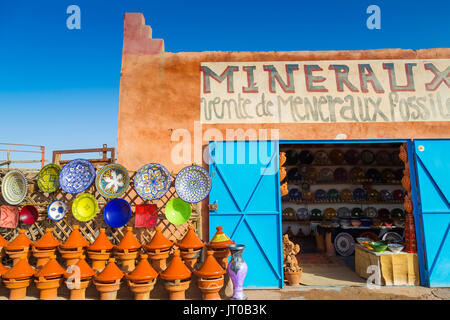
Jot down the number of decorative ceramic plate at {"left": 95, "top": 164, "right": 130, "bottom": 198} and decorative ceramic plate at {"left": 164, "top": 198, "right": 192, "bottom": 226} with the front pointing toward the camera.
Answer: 2

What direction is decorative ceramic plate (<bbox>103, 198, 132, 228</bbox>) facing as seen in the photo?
toward the camera

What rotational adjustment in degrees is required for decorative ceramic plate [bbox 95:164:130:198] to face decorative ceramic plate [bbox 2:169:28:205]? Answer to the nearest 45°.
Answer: approximately 135° to its right

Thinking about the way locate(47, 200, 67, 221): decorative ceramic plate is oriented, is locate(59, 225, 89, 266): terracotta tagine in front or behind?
in front

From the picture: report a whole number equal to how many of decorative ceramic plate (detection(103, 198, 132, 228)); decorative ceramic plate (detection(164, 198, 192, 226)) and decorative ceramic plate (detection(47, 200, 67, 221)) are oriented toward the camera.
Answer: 3

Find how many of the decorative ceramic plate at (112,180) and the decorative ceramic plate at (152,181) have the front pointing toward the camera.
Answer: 2

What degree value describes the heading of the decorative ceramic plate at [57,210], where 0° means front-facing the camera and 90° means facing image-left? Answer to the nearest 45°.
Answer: approximately 0°

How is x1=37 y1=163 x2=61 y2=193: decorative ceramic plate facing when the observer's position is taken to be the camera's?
facing the viewer

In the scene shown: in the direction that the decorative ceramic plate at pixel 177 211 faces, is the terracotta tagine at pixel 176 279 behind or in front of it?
in front
